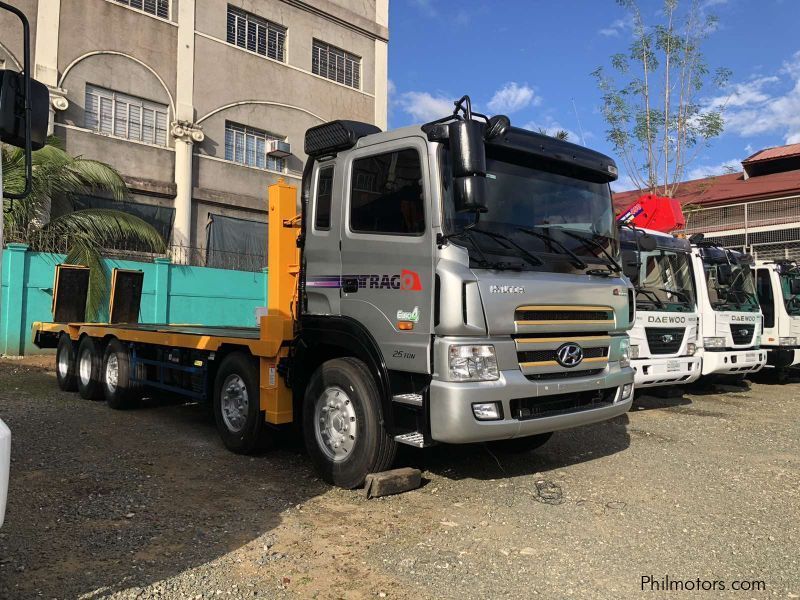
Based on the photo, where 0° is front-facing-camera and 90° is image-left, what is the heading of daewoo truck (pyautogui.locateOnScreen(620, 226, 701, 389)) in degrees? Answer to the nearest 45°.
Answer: approximately 315°

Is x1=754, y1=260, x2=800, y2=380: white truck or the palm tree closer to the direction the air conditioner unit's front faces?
the white truck

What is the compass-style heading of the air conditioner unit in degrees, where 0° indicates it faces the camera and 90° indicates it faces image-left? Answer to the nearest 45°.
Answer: approximately 315°

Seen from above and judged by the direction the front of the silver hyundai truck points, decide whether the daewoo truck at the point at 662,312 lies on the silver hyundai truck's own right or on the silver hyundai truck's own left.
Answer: on the silver hyundai truck's own left

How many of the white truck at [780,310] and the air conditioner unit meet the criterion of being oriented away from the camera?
0

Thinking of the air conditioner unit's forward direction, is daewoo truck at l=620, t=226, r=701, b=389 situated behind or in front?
in front

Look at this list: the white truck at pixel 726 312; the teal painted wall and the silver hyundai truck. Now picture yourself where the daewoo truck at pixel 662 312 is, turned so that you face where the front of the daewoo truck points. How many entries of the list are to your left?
1

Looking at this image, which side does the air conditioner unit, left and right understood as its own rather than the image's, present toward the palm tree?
right

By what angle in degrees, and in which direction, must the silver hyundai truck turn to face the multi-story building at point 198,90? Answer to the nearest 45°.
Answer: approximately 180°

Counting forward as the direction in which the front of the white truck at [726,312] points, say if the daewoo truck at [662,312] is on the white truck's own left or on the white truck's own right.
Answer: on the white truck's own right

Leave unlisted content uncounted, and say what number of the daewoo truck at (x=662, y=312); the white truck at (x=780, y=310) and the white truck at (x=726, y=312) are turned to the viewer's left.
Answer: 0

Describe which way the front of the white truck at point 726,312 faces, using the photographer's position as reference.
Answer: facing the viewer and to the right of the viewer

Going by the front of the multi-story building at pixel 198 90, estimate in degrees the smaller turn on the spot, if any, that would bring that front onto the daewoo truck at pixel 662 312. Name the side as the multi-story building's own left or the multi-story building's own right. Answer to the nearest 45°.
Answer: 0° — it already faces it

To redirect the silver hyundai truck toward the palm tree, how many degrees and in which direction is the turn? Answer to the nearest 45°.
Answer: approximately 180°

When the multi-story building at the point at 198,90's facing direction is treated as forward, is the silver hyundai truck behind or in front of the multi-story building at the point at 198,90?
in front

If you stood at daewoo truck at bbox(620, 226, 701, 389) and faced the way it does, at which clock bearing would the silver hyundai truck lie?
The silver hyundai truck is roughly at 2 o'clock from the daewoo truck.
